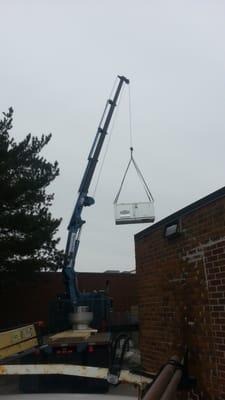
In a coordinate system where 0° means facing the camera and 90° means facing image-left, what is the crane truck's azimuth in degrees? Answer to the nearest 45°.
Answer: approximately 180°

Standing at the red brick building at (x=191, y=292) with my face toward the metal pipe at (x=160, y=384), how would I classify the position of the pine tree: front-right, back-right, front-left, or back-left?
back-right

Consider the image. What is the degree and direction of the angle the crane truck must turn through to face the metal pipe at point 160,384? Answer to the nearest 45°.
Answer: approximately 180°
